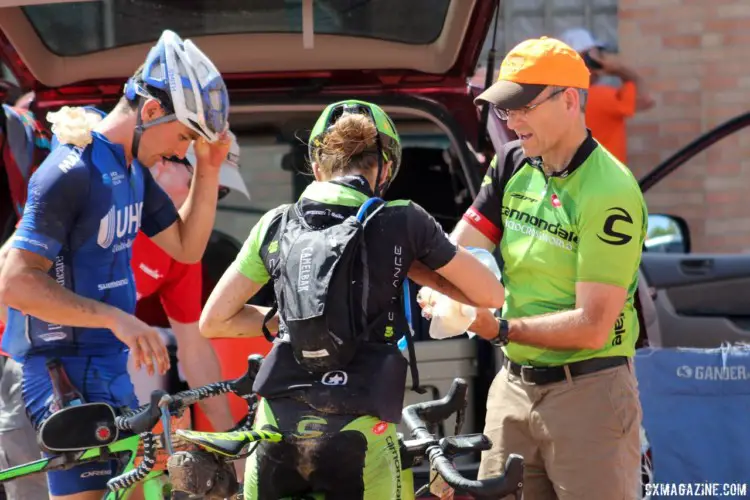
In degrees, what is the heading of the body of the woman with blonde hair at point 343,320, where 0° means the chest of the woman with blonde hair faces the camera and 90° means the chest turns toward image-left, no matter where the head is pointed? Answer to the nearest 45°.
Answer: approximately 180°

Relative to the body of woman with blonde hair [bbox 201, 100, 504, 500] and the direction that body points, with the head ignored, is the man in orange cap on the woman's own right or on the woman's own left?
on the woman's own right

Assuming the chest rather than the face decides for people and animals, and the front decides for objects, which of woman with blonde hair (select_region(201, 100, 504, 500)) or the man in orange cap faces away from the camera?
the woman with blonde hair

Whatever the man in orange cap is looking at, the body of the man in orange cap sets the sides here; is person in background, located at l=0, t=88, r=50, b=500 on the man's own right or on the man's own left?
on the man's own right

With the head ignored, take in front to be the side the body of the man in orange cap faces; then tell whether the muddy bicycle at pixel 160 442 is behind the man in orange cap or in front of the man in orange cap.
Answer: in front

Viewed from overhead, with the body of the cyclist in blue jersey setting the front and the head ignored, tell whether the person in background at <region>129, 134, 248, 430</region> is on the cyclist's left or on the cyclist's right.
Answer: on the cyclist's left

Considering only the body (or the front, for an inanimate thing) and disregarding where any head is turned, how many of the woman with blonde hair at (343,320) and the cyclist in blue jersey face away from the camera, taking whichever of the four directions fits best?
1

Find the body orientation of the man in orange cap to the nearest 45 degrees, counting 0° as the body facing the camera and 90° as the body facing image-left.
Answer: approximately 45°

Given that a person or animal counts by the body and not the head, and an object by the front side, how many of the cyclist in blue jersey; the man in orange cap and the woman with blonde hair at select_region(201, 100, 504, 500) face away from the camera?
1

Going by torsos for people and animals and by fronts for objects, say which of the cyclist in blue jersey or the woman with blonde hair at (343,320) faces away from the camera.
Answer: the woman with blonde hair

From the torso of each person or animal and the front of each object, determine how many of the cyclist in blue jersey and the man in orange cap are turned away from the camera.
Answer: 0

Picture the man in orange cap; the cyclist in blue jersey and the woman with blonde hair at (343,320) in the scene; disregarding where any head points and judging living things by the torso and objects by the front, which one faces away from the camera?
the woman with blonde hair

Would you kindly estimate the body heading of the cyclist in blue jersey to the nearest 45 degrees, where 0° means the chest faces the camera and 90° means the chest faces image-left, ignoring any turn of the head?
approximately 315°

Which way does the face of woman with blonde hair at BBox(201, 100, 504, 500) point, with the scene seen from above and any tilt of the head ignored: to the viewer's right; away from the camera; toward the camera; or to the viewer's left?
away from the camera
